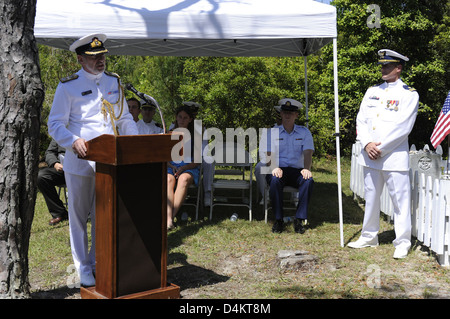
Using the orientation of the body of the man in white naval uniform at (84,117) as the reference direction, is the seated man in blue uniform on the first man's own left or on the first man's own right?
on the first man's own left

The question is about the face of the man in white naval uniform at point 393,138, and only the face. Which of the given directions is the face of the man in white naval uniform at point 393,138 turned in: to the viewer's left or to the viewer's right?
to the viewer's left

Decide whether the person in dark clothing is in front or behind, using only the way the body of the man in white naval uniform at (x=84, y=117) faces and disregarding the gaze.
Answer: behind

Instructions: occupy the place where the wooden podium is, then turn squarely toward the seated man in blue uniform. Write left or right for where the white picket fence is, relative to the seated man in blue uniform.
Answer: right

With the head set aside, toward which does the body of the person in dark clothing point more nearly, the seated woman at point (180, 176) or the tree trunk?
the tree trunk

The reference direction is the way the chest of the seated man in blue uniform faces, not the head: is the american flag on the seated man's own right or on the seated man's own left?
on the seated man's own left

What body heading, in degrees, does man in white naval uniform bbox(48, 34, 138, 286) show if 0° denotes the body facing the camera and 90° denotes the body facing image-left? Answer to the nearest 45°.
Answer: approximately 315°

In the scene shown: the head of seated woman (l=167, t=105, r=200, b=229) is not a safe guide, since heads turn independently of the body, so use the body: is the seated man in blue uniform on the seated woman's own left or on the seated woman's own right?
on the seated woman's own left
